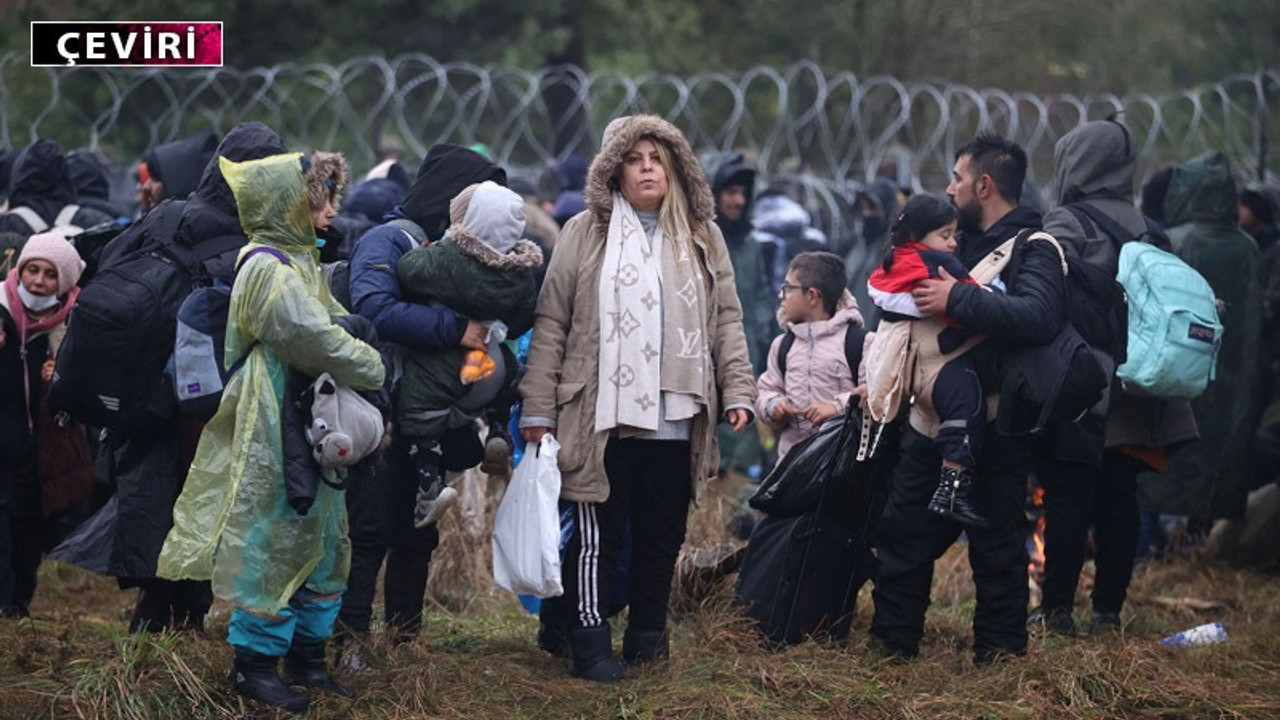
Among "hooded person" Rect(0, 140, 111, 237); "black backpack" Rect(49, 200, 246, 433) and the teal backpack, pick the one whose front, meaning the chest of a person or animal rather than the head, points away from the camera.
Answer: the hooded person

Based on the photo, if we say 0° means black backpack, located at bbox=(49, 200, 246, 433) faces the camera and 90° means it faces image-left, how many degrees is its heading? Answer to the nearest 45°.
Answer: approximately 45°

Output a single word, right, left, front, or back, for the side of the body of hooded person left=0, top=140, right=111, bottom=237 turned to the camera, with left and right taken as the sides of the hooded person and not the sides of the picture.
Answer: back

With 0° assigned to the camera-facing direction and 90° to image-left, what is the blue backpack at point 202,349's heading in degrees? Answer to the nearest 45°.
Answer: approximately 45°

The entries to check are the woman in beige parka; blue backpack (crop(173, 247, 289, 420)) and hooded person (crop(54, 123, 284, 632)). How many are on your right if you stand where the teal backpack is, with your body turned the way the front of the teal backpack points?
3

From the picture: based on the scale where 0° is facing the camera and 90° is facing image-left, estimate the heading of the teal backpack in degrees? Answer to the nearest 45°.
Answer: approximately 315°

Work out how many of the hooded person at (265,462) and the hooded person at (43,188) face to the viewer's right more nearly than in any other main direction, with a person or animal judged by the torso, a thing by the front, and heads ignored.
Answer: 1

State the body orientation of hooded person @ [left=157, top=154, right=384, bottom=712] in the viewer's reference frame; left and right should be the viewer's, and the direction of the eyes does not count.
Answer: facing to the right of the viewer

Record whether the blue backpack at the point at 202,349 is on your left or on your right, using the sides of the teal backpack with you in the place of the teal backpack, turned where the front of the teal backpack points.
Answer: on your right
